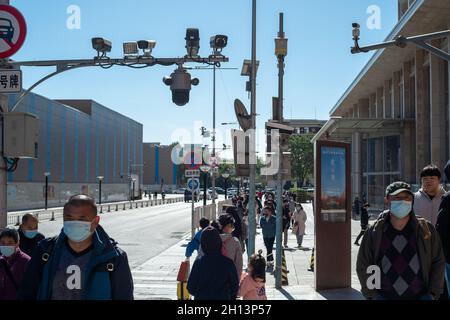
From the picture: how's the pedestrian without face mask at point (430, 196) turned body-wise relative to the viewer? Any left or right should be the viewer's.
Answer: facing the viewer

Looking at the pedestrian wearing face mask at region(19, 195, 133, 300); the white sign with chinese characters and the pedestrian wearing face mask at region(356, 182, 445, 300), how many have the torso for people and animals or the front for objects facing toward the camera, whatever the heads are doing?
3

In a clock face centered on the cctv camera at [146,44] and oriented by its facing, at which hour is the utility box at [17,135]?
The utility box is roughly at 2 o'clock from the cctv camera.

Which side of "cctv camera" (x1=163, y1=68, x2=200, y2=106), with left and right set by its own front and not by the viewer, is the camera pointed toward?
front

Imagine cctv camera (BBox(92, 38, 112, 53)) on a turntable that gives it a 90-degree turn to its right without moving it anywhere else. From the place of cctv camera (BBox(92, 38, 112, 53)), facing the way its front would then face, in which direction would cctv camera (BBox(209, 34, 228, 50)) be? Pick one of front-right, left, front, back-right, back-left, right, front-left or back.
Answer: back-right

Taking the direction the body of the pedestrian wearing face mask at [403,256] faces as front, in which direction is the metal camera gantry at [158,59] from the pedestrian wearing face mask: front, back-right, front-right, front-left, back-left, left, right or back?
back-right

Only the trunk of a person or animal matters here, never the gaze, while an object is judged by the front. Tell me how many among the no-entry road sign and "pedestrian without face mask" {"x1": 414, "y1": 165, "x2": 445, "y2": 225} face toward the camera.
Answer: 2

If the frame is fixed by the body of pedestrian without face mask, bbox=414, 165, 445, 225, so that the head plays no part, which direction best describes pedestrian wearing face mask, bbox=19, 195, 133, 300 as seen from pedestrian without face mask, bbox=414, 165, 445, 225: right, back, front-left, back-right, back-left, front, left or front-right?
front-right

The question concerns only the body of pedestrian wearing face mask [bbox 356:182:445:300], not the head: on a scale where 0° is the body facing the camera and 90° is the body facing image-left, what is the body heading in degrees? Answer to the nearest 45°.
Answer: approximately 0°

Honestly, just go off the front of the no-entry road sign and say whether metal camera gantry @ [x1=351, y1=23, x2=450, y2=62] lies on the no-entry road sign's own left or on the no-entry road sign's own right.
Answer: on the no-entry road sign's own left

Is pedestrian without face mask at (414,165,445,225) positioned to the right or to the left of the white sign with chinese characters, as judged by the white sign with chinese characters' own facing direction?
on its left

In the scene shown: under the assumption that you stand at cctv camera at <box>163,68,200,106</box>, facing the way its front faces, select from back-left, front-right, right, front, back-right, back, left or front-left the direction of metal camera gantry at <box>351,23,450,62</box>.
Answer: left

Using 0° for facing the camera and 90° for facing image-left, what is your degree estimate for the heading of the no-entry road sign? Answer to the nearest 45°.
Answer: approximately 0°
